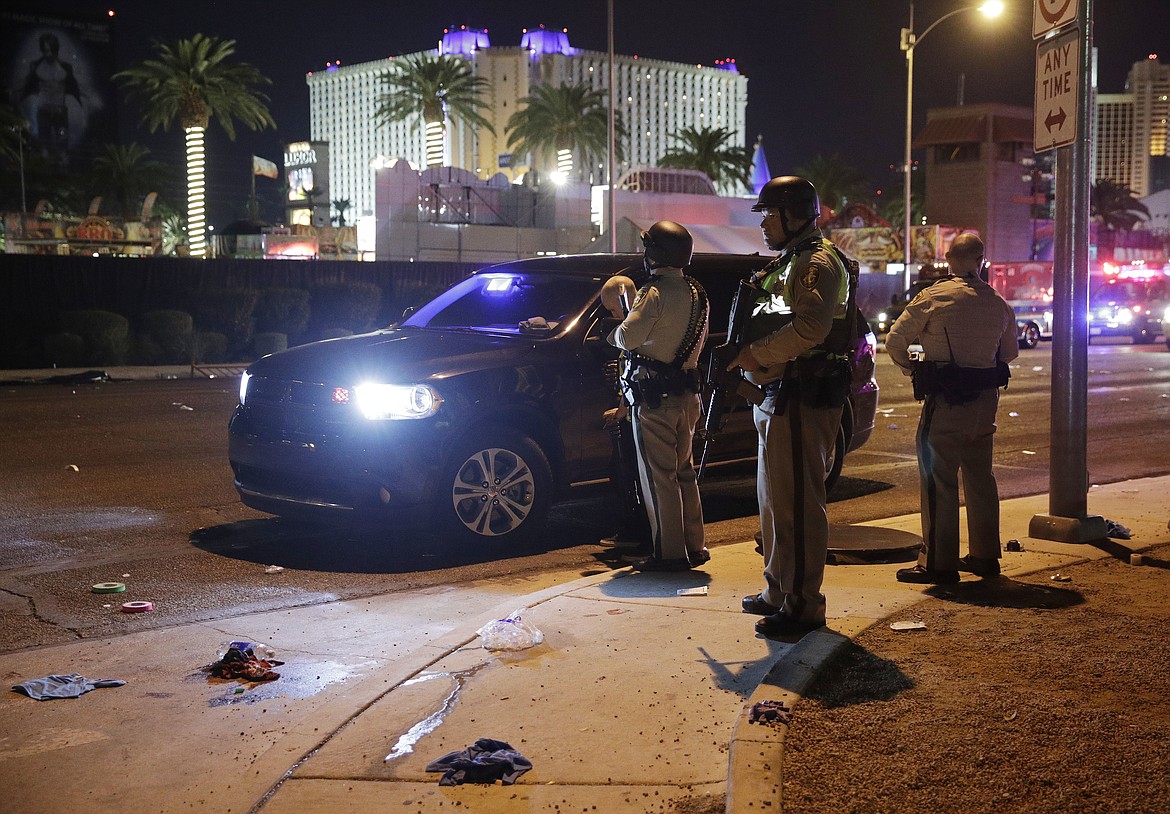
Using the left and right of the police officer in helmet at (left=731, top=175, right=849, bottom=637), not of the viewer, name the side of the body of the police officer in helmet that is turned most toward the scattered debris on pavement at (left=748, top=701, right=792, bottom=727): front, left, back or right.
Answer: left

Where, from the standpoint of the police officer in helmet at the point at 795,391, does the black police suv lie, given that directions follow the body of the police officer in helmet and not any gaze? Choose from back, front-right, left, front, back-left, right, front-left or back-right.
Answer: front-right

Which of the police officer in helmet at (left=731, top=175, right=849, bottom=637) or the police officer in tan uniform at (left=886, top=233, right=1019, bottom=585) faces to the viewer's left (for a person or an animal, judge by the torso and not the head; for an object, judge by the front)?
the police officer in helmet

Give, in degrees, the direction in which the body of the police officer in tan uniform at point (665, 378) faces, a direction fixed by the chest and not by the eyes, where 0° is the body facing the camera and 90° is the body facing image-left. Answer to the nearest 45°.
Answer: approximately 135°

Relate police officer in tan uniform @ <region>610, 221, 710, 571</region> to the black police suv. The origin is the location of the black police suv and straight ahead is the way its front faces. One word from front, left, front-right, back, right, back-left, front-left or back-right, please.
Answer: left

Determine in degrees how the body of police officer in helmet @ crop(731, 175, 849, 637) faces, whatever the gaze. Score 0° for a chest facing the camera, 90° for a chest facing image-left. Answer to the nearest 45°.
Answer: approximately 90°

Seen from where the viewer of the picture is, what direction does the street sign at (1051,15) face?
facing the viewer and to the left of the viewer

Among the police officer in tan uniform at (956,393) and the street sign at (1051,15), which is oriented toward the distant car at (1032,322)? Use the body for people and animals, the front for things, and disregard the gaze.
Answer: the police officer in tan uniform

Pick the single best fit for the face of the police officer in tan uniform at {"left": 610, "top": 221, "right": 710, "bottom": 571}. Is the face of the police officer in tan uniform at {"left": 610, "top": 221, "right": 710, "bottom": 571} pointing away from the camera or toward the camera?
away from the camera

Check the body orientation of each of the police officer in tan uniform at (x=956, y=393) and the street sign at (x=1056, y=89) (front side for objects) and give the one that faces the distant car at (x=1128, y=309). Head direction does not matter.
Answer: the police officer in tan uniform

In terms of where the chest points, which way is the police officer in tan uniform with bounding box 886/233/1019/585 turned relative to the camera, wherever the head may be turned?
away from the camera

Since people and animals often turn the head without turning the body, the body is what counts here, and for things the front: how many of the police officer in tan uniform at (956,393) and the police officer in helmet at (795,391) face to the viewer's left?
1

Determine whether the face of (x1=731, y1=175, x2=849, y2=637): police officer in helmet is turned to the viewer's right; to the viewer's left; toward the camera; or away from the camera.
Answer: to the viewer's left

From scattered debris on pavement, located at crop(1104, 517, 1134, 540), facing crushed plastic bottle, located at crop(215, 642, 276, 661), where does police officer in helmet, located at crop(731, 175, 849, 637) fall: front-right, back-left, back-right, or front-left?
front-left

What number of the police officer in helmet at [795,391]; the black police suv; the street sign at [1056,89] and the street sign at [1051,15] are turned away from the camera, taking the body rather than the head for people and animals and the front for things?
0

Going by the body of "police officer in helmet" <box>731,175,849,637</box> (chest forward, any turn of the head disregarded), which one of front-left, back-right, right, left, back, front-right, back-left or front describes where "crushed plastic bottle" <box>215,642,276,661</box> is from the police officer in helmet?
front
